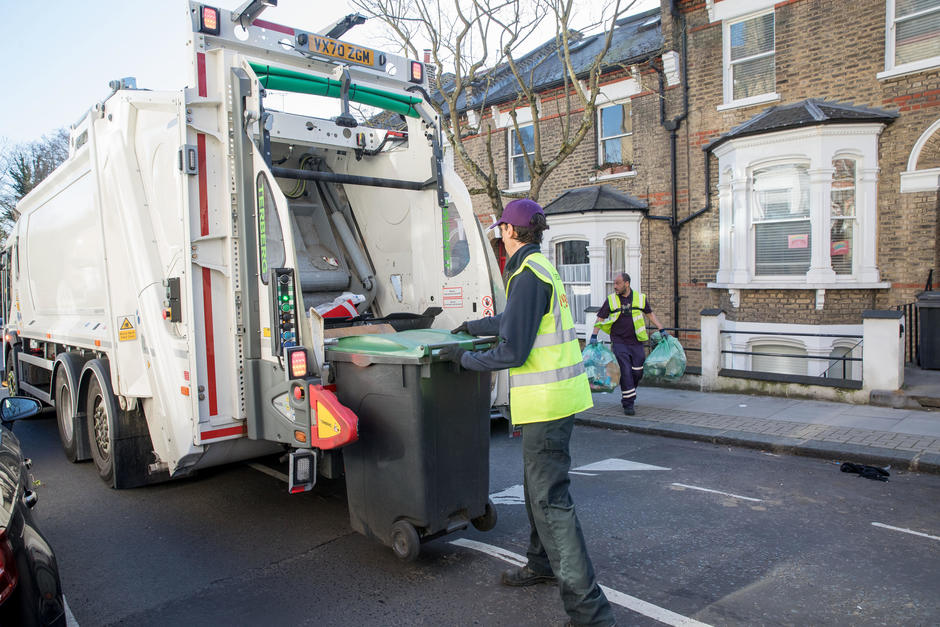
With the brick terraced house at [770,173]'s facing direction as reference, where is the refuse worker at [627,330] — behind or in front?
in front

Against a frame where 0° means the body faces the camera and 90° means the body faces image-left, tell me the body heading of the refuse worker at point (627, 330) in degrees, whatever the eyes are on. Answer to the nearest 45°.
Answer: approximately 0°

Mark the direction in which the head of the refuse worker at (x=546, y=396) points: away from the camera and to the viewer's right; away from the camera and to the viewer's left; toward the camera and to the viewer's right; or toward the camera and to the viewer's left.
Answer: away from the camera and to the viewer's left

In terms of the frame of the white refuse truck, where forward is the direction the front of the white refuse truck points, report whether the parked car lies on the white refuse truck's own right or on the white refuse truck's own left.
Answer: on the white refuse truck's own left

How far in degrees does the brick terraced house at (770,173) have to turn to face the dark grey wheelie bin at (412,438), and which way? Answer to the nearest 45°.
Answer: approximately 45° to its left

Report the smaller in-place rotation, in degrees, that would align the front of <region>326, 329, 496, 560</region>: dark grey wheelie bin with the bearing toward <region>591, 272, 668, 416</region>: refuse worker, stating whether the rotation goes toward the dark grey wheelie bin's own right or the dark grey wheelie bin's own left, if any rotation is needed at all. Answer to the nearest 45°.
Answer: approximately 90° to the dark grey wheelie bin's own right

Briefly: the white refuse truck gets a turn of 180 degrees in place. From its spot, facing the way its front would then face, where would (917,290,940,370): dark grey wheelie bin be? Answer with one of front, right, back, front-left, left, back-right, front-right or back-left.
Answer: front-left

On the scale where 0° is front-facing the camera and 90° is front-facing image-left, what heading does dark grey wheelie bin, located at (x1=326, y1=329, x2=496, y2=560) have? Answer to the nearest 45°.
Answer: approximately 135°

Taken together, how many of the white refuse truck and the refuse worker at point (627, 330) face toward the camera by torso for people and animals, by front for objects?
1

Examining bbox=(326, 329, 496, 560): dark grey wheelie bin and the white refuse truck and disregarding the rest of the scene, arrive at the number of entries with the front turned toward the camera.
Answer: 0

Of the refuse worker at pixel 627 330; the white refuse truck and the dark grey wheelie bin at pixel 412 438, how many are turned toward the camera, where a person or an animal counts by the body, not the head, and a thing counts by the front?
1

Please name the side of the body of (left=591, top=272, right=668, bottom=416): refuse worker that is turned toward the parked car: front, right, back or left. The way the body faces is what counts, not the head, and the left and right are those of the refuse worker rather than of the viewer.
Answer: front

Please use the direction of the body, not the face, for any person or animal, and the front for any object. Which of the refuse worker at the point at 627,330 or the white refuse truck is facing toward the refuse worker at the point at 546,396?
the refuse worker at the point at 627,330

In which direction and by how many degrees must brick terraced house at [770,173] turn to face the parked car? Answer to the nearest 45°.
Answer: approximately 45° to its left

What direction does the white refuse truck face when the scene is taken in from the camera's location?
facing away from the viewer and to the left of the viewer

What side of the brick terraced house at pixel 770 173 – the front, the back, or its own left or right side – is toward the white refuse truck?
front
